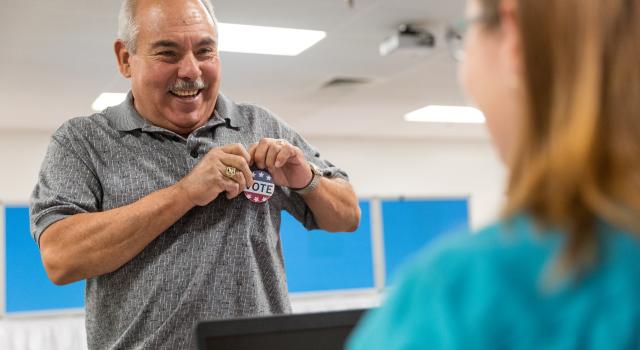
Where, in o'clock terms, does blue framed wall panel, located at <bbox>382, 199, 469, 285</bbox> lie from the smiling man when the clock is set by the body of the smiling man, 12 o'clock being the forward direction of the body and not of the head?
The blue framed wall panel is roughly at 8 o'clock from the smiling man.

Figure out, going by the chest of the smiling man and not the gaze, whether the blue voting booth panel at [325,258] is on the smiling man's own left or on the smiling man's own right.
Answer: on the smiling man's own left

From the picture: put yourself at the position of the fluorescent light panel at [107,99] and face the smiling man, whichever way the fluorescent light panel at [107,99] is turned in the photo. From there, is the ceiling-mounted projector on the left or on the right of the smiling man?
left

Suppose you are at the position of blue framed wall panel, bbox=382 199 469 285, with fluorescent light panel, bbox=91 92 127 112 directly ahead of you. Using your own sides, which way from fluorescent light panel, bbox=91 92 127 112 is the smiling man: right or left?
left

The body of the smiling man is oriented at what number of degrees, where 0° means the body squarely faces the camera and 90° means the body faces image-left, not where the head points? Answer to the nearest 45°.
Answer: approximately 315°

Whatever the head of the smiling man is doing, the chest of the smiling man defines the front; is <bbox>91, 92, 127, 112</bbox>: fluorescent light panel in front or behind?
behind
